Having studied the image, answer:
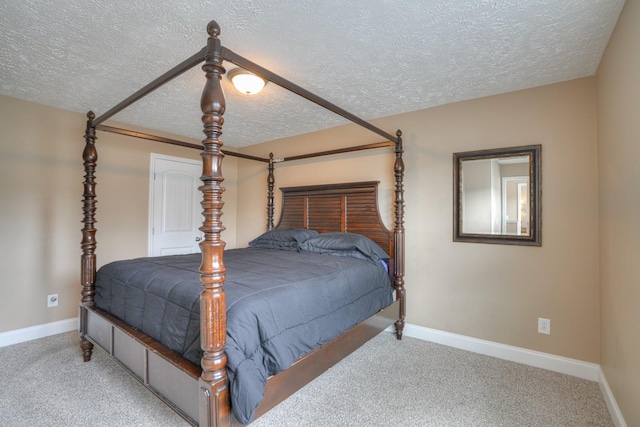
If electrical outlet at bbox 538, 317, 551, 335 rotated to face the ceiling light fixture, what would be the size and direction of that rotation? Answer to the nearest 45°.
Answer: approximately 45° to its right

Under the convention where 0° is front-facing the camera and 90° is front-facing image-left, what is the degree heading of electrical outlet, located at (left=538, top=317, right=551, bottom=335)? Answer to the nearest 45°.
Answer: approximately 0°

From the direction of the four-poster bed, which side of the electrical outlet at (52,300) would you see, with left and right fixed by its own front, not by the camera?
front

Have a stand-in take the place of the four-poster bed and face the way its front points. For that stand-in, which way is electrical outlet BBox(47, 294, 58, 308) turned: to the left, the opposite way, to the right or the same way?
to the left

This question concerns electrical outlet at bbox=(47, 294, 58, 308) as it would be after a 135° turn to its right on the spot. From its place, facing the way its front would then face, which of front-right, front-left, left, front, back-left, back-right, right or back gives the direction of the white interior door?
back-right

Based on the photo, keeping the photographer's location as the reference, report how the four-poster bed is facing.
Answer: facing the viewer and to the left of the viewer

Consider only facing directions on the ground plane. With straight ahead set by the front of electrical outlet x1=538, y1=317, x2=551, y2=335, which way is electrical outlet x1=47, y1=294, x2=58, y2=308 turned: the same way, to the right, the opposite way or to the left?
to the left

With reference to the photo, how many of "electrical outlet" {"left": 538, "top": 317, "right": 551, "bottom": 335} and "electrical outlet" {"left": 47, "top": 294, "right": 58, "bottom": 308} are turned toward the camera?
2

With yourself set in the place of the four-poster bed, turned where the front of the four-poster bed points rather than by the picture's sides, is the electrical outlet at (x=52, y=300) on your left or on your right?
on your right

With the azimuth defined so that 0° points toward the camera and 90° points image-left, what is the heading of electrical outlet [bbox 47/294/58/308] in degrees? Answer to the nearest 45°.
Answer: approximately 0°

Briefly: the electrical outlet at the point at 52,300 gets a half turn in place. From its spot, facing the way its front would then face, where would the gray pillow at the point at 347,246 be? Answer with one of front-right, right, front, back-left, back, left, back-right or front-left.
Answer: back-right
